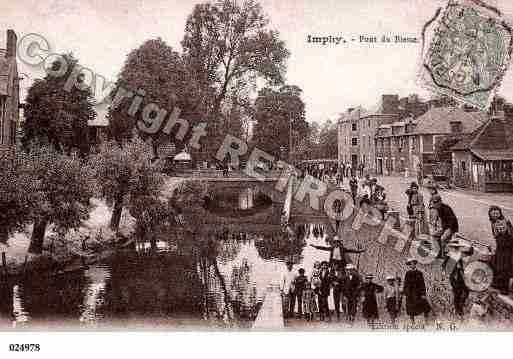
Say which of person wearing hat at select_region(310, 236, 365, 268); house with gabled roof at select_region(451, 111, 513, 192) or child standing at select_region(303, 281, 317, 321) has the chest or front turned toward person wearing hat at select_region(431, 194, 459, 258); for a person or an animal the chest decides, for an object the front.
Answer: the house with gabled roof

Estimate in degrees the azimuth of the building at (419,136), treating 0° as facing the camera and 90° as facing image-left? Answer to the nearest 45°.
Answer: approximately 45°

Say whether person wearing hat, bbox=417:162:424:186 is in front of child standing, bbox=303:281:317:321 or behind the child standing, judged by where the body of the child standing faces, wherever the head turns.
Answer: behind

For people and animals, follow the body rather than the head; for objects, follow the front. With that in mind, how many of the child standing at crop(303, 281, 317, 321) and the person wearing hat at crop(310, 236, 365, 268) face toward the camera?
2

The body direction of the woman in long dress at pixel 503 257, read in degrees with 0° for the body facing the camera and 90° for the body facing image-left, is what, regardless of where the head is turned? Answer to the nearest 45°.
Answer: approximately 45°

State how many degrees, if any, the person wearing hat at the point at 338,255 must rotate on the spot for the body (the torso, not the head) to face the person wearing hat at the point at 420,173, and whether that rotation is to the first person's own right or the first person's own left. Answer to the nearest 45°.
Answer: approximately 135° to the first person's own left

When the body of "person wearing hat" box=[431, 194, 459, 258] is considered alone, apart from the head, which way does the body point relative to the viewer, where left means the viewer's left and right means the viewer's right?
facing the viewer and to the left of the viewer

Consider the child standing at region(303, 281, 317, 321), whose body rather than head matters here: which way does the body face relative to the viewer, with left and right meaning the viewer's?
facing the viewer

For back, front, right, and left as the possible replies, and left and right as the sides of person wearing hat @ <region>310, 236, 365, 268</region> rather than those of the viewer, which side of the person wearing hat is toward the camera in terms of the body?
front
